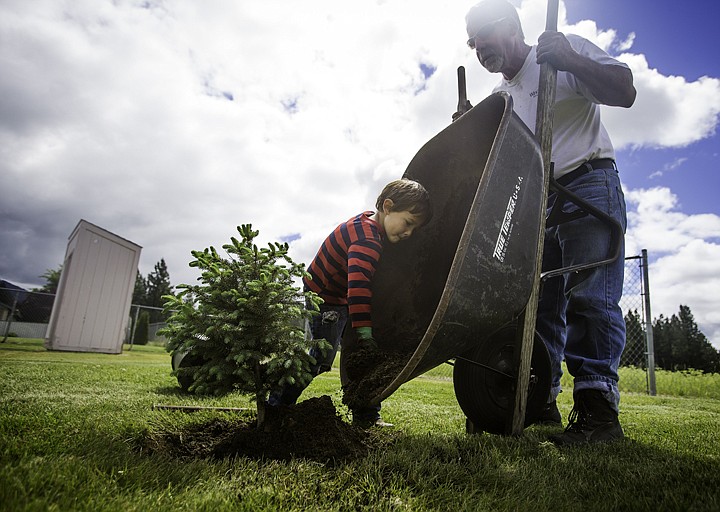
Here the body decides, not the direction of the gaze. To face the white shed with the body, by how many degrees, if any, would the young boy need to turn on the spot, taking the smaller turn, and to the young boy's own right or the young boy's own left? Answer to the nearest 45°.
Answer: approximately 135° to the young boy's own left

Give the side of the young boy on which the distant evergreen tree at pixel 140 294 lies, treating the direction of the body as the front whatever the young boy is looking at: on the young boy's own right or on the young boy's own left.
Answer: on the young boy's own left

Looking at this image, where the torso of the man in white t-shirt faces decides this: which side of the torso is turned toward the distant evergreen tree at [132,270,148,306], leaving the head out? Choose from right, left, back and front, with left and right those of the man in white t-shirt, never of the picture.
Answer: right

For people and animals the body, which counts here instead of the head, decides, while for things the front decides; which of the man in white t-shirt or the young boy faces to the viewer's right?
the young boy

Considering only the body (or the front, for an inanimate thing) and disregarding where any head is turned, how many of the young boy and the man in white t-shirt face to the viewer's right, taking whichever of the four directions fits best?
1

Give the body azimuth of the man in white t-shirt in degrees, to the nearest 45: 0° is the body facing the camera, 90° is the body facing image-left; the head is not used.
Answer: approximately 45°

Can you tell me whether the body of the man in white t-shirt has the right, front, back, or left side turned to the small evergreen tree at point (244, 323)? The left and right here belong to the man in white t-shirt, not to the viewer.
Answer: front

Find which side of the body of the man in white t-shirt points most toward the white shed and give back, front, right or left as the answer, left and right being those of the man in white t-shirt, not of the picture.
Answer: right

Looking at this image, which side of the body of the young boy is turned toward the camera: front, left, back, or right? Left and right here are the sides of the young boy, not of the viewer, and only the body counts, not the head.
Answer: right

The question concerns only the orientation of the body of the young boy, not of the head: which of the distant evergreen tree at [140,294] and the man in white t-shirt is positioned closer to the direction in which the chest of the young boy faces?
the man in white t-shirt

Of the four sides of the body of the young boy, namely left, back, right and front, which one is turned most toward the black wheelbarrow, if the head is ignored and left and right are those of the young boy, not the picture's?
front

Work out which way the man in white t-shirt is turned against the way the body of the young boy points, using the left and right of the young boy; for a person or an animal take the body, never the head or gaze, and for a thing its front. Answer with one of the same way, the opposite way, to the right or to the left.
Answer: the opposite way

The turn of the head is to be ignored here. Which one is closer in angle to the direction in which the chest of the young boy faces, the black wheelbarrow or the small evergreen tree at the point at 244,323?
the black wheelbarrow
